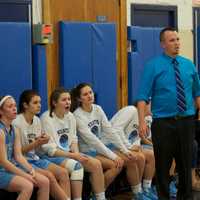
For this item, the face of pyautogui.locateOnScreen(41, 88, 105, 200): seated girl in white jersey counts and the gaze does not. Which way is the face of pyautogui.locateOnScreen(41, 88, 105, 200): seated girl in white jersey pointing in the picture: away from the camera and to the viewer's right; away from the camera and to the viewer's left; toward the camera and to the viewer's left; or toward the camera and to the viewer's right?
toward the camera and to the viewer's right

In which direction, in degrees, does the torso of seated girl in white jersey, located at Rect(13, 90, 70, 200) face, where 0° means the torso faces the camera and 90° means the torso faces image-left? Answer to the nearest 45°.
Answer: approximately 315°

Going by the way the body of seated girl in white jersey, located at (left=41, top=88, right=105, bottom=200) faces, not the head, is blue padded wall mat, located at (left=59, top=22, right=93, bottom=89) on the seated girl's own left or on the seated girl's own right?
on the seated girl's own left

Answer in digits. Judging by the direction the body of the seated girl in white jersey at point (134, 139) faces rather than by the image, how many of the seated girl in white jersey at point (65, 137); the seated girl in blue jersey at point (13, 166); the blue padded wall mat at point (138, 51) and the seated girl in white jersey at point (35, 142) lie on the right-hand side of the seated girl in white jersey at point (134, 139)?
3

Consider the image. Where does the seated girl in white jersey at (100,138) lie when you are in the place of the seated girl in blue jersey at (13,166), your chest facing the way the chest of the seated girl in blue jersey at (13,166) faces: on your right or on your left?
on your left

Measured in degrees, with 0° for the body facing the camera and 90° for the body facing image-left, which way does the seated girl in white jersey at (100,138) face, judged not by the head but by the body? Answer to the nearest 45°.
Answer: approximately 315°
